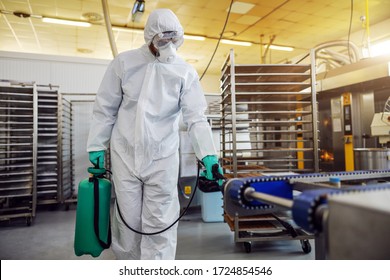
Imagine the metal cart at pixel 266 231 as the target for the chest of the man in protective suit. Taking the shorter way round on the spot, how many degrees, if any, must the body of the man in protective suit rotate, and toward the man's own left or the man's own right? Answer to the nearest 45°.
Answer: approximately 135° to the man's own left

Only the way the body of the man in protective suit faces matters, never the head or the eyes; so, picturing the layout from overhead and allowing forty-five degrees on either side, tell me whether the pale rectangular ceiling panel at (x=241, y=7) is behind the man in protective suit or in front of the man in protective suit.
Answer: behind

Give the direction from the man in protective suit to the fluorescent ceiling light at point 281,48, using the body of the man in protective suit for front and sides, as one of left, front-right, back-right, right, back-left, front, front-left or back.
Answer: back-left

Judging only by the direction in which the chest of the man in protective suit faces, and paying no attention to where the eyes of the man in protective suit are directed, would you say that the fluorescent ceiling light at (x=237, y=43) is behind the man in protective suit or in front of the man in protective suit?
behind

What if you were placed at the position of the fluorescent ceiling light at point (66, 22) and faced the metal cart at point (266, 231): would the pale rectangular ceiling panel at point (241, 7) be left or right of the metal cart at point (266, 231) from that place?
left

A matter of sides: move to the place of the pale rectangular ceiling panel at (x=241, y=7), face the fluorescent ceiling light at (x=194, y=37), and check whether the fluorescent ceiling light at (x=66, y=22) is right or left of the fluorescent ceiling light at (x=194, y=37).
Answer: left

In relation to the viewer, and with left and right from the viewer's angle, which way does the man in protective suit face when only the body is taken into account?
facing the viewer

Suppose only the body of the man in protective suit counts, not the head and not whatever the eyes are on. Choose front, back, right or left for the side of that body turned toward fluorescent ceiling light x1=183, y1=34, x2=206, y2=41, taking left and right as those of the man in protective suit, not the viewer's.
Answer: back

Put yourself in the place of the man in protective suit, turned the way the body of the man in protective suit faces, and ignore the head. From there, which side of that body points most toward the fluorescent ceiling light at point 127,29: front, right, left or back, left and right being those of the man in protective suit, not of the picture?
back

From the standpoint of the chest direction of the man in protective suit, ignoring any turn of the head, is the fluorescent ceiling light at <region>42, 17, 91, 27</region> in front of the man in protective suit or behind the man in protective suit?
behind
